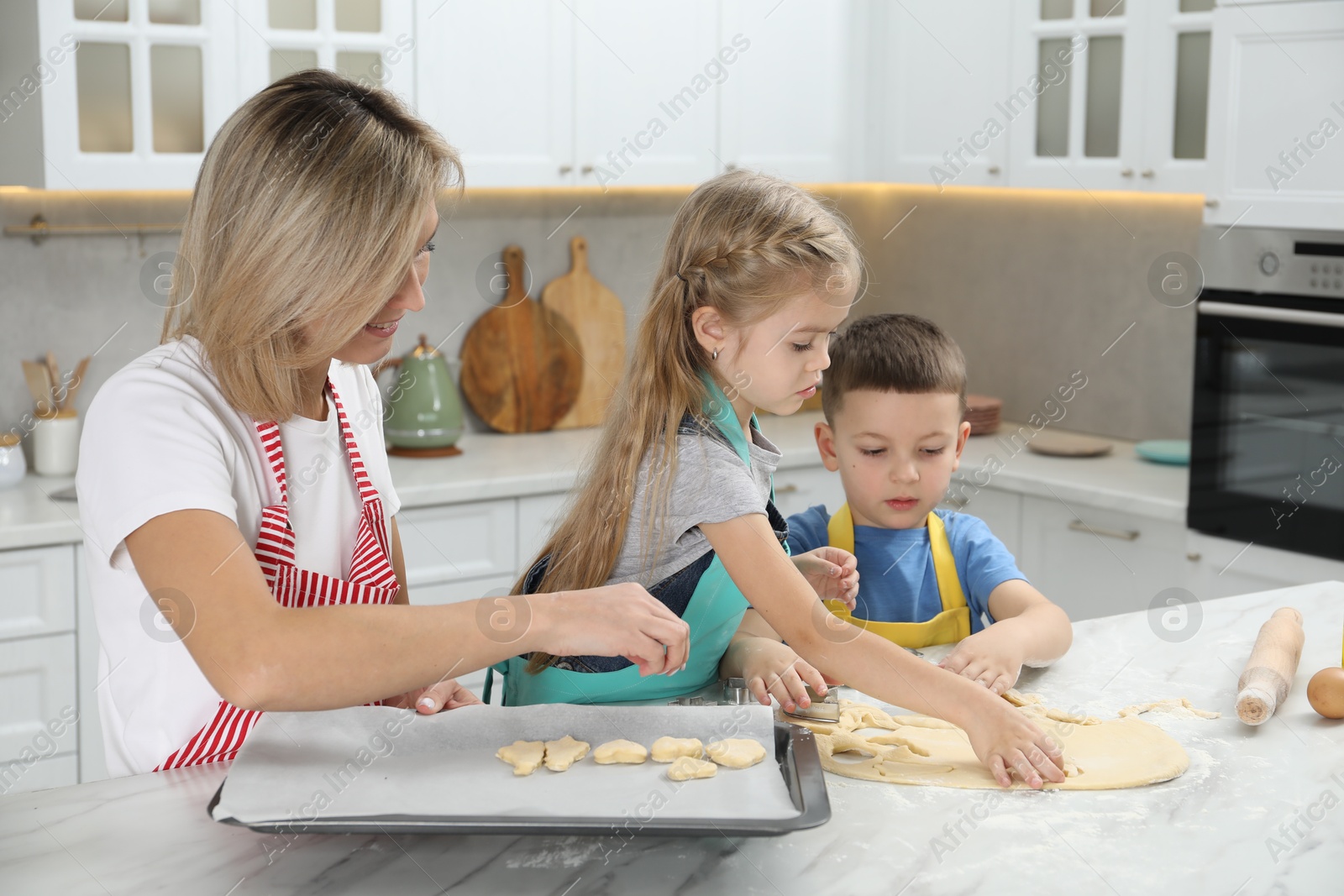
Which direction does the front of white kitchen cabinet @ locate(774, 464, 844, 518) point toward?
toward the camera

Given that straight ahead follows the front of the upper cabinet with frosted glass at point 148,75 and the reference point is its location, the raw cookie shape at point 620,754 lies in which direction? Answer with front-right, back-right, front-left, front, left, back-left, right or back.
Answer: front

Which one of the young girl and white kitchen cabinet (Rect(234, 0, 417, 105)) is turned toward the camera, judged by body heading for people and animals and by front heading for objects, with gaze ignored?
the white kitchen cabinet

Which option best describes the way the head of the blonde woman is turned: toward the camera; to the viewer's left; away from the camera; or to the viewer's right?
to the viewer's right

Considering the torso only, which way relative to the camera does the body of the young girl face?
to the viewer's right

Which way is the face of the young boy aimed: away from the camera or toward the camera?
toward the camera

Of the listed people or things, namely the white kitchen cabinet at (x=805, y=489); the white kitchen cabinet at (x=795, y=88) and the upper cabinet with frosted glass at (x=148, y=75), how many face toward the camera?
3

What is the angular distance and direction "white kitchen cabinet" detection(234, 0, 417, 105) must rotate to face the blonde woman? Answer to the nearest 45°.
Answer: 0° — it already faces them

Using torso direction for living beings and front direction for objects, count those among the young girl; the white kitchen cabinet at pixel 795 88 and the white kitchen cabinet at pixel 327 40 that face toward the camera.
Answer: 2

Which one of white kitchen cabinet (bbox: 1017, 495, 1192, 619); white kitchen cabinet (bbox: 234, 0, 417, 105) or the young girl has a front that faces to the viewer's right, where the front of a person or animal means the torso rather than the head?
the young girl

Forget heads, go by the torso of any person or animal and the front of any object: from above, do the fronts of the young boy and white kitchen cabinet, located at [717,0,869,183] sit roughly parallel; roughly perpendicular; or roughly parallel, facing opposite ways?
roughly parallel

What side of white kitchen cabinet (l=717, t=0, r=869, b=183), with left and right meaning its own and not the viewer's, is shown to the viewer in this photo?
front

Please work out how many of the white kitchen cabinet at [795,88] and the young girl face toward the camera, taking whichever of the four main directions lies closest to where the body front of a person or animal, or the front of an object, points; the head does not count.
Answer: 1

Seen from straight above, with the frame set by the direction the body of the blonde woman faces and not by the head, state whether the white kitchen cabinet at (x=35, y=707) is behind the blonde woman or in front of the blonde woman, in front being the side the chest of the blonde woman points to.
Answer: behind

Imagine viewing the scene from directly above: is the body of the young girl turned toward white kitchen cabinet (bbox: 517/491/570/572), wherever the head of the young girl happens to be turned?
no

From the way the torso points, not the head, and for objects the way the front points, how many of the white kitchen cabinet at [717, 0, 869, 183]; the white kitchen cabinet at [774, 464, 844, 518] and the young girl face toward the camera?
2

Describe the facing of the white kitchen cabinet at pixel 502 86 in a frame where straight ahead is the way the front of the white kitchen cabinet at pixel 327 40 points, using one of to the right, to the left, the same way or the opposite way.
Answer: the same way

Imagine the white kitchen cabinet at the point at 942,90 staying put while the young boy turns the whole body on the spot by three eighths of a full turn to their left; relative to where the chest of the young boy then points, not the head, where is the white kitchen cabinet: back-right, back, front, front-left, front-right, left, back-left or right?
front-left

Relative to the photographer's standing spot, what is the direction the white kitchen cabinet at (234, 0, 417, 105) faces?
facing the viewer
